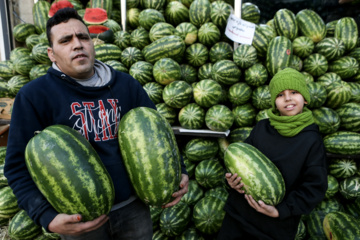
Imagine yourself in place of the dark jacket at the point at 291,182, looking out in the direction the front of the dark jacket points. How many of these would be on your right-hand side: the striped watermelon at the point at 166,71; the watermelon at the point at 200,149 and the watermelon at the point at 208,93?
3

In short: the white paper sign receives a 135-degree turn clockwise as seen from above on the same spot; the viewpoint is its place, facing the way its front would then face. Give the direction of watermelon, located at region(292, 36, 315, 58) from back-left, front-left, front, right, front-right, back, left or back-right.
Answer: back-right

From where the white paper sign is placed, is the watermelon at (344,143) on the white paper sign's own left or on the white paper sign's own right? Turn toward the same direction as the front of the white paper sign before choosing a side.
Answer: on the white paper sign's own left

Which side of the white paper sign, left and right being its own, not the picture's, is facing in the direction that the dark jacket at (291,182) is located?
front

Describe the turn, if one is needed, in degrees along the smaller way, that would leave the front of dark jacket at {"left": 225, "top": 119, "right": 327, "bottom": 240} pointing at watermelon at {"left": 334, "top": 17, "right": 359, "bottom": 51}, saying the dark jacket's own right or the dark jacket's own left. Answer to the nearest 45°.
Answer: approximately 135° to the dark jacket's own left

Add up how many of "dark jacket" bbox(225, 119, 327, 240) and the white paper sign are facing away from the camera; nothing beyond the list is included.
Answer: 0

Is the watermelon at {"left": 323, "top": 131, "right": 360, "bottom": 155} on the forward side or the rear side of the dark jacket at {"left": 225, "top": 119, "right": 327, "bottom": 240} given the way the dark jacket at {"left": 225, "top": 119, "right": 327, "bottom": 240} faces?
on the rear side

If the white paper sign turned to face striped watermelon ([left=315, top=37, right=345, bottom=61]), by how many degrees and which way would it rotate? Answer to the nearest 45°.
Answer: approximately 90° to its left

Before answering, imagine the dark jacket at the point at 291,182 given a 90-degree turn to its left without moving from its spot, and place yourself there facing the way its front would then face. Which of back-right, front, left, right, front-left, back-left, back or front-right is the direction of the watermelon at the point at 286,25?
back-left
